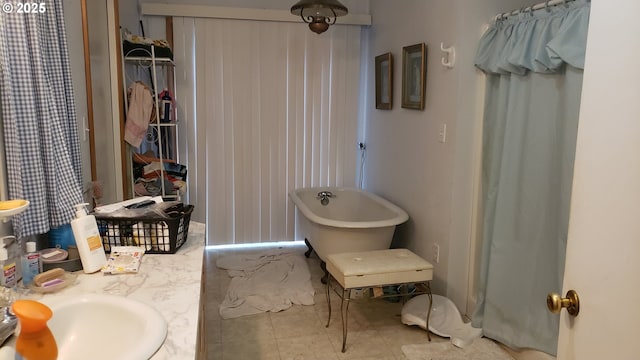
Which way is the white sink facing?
to the viewer's right

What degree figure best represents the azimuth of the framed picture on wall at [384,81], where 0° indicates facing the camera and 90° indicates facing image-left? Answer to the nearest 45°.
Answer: approximately 45°

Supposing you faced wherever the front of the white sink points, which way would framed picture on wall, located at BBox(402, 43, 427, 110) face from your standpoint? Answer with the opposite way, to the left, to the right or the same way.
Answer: the opposite way

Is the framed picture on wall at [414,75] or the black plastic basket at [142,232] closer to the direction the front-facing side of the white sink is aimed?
the framed picture on wall

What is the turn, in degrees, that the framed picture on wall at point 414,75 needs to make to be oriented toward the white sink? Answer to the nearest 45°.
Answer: approximately 45° to its left

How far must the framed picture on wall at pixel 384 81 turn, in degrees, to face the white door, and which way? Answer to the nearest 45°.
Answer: approximately 45° to its left

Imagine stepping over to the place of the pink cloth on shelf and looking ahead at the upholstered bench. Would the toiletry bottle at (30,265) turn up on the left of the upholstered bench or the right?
right

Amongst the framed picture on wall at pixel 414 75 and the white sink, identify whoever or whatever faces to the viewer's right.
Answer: the white sink
